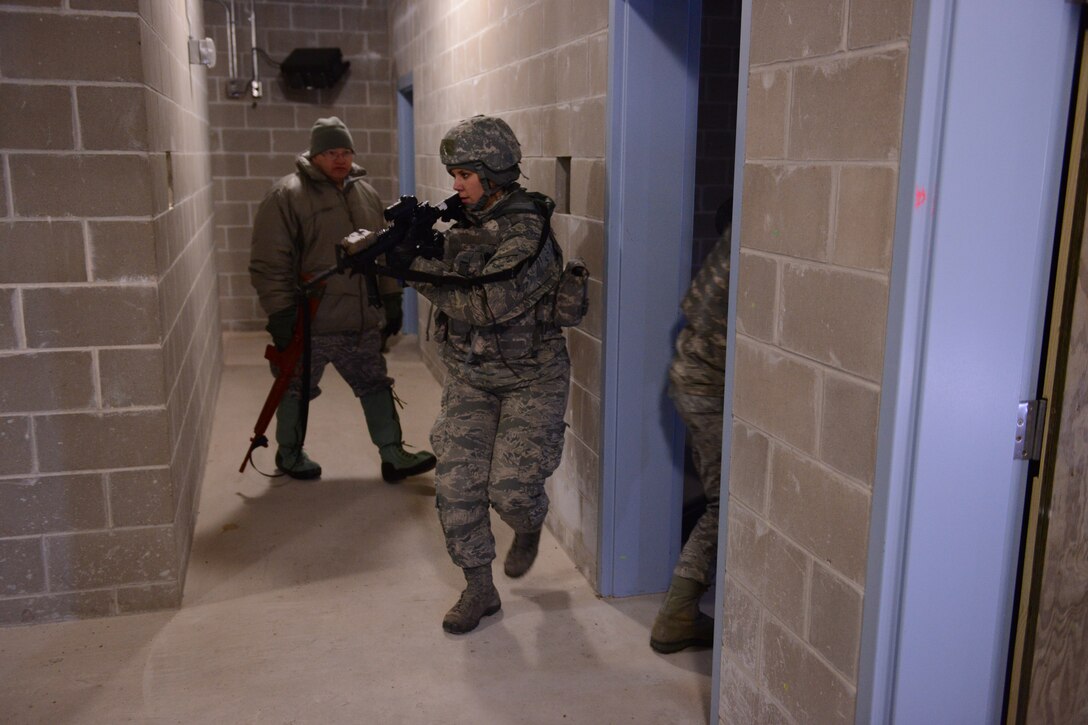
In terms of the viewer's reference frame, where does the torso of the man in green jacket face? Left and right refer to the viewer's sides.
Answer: facing the viewer and to the right of the viewer

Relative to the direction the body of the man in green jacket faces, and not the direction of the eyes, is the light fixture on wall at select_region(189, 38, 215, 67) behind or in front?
behind

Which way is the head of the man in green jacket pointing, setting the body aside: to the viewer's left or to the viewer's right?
to the viewer's right

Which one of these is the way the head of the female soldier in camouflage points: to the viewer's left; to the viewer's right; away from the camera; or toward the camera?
to the viewer's left

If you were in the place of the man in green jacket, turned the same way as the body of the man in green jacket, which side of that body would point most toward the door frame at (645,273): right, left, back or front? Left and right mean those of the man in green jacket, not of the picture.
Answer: front

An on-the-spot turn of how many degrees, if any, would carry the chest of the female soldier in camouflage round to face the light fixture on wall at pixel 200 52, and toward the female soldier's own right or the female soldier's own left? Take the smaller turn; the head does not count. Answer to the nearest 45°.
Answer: approximately 90° to the female soldier's own right

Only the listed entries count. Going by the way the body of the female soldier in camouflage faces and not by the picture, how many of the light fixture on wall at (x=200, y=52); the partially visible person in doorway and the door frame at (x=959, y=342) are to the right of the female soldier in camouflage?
1

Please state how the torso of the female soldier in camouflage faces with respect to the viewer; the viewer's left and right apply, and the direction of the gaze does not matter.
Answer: facing the viewer and to the left of the viewer

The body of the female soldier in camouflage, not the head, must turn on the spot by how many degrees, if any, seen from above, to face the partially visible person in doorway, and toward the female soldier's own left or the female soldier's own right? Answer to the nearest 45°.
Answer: approximately 90° to the female soldier's own left

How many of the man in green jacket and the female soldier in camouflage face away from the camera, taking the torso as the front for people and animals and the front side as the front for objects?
0

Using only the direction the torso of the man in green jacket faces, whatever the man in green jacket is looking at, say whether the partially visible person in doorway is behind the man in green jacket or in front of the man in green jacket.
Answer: in front
